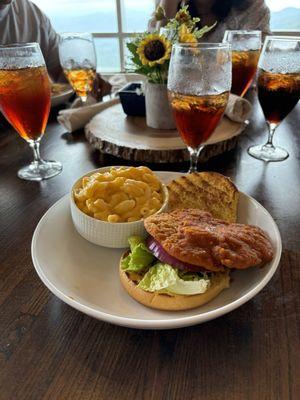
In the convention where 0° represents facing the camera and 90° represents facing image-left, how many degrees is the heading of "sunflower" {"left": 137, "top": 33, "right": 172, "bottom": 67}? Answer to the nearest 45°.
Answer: approximately 0°

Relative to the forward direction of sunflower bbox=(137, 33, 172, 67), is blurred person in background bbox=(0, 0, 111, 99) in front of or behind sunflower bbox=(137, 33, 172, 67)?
behind

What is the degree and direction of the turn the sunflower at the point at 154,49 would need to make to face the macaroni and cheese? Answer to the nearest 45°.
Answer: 0° — it already faces it

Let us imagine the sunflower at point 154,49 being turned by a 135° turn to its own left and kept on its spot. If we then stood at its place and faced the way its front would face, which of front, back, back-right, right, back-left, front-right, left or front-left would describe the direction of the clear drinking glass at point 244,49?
front

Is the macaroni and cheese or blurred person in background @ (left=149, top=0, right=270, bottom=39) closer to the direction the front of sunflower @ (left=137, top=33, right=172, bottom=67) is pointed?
the macaroni and cheese
